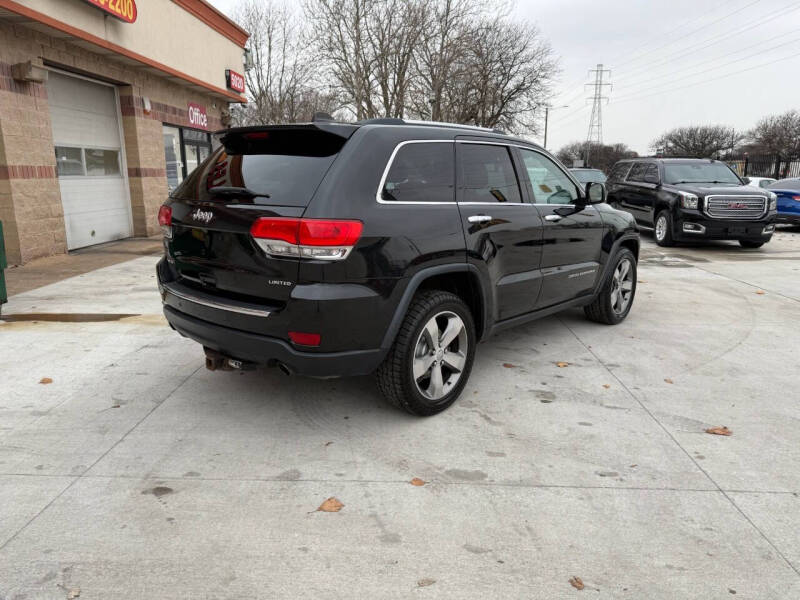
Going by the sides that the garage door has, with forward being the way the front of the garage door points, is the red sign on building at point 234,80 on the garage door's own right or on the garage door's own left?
on the garage door's own left

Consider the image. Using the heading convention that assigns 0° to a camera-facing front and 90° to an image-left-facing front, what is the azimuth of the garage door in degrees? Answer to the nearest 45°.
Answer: approximately 315°

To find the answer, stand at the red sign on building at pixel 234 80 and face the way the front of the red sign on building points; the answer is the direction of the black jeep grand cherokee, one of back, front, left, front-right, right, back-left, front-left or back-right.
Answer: front-right

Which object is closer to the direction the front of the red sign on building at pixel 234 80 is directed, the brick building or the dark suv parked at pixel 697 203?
the dark suv parked

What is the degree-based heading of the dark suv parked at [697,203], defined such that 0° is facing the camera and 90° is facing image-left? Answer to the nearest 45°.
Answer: approximately 315°

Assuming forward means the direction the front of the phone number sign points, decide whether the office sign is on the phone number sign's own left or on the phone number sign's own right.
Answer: on the phone number sign's own left

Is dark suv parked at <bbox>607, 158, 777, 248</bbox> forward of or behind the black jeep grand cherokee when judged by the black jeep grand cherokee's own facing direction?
forward

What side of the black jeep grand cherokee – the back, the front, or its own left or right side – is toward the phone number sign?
left

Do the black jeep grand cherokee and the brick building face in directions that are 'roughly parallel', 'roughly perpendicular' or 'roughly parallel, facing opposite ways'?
roughly perpendicular

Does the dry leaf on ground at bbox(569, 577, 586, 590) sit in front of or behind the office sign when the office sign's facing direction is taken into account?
in front

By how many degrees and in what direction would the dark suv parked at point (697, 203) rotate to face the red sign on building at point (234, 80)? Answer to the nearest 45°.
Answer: approximately 135° to its right

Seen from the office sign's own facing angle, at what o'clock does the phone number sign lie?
The phone number sign is roughly at 2 o'clock from the office sign.

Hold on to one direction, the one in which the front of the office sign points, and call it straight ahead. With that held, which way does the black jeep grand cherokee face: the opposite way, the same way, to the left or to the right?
to the left

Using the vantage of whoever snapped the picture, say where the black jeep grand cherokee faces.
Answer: facing away from the viewer and to the right of the viewer
